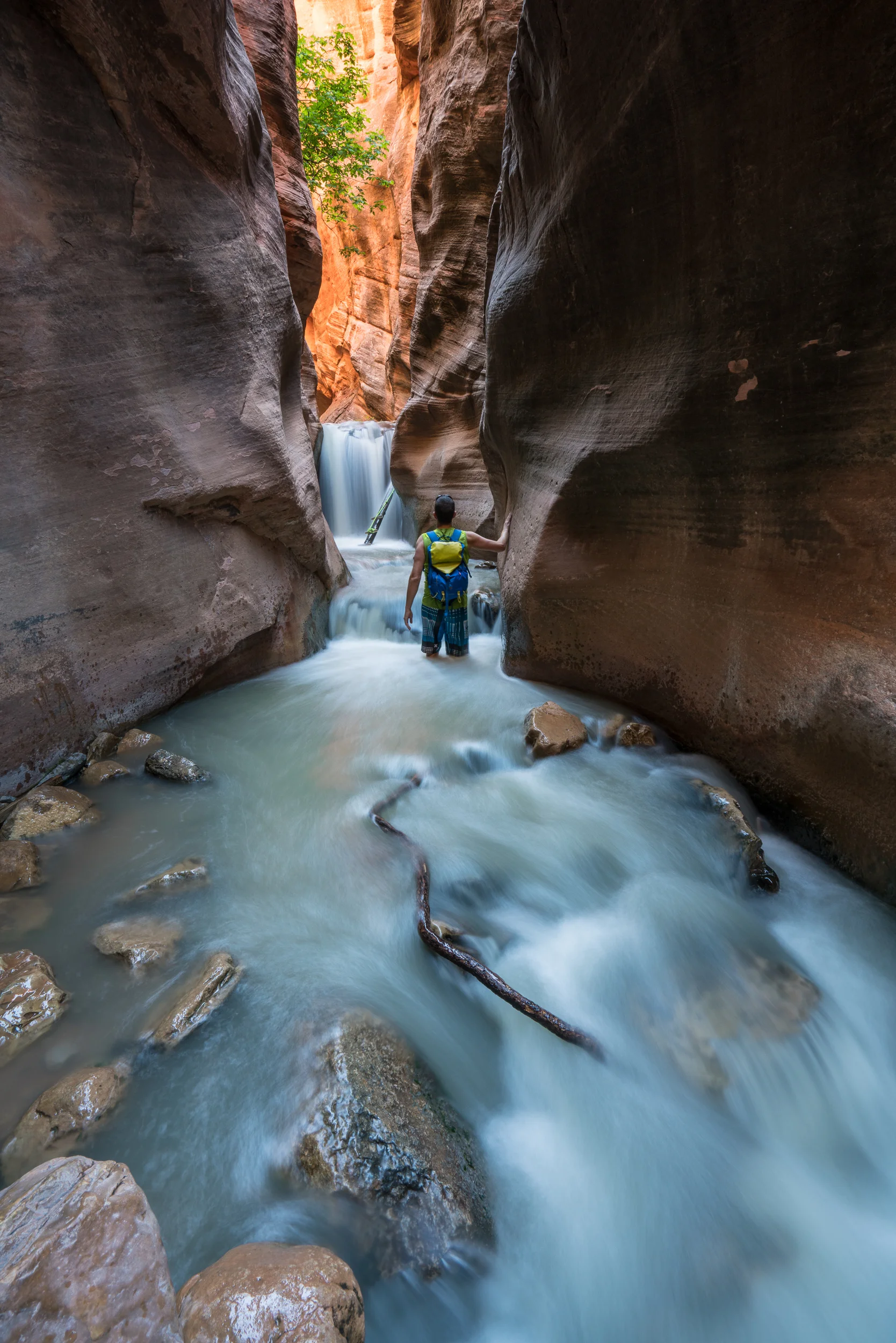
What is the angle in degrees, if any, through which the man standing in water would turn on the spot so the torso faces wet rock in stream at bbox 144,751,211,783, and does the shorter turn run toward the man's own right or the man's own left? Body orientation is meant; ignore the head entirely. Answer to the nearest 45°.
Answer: approximately 135° to the man's own left

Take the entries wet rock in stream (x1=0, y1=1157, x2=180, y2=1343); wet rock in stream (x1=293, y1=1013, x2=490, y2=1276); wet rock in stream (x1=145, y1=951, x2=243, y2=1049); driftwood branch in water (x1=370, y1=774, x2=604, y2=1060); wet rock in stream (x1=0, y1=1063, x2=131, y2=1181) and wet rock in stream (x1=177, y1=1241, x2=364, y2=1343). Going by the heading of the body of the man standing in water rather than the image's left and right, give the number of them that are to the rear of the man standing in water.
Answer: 6

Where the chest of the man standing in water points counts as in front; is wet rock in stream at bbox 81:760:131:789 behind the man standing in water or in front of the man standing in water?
behind

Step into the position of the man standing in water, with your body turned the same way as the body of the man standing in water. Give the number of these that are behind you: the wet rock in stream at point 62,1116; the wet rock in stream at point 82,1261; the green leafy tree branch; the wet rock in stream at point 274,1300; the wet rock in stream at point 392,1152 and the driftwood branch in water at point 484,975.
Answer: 5

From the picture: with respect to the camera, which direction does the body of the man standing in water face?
away from the camera

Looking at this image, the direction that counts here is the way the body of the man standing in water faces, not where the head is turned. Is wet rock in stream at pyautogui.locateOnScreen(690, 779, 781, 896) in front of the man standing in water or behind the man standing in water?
behind

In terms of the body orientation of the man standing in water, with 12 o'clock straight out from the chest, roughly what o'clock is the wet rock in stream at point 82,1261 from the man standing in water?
The wet rock in stream is roughly at 6 o'clock from the man standing in water.

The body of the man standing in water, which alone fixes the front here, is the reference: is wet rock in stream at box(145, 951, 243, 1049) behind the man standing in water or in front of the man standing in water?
behind

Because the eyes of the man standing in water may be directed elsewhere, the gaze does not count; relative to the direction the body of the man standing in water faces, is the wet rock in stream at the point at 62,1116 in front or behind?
behind

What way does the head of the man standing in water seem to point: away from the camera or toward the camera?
away from the camera

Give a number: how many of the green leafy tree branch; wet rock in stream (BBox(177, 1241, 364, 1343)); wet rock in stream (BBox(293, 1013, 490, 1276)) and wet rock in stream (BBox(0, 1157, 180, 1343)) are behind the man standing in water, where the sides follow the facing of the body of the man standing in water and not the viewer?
3

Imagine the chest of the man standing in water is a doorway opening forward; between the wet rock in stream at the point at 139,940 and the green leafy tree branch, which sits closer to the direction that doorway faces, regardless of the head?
the green leafy tree branch

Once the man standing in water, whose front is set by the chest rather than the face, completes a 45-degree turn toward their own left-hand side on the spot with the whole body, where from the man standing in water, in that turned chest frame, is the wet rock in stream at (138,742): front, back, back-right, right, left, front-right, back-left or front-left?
left

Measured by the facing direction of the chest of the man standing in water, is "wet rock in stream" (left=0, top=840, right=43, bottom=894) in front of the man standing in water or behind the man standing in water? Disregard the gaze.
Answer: behind

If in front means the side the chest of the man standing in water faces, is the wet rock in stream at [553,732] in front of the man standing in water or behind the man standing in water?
behind

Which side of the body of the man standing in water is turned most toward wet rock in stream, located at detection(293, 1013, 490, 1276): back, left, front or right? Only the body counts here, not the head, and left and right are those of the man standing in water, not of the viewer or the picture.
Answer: back
